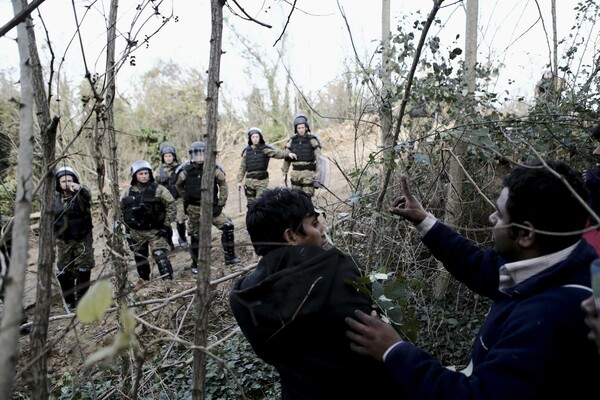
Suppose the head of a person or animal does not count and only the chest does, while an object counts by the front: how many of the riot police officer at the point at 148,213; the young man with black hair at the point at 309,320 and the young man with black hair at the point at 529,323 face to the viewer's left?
1

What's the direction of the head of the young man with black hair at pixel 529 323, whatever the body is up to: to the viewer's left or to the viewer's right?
to the viewer's left

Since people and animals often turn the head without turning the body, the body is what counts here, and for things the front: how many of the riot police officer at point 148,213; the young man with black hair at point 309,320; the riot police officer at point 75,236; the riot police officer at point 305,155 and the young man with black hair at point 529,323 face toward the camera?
3

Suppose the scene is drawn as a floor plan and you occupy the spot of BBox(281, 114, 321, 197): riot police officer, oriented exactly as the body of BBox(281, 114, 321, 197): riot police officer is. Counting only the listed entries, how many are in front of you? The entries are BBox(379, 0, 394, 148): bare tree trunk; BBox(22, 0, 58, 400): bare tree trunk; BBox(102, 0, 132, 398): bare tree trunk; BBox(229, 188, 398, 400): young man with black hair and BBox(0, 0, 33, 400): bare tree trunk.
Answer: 5

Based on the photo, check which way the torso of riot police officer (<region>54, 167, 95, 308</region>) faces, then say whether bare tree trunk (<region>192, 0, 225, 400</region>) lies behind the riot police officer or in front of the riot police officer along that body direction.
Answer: in front

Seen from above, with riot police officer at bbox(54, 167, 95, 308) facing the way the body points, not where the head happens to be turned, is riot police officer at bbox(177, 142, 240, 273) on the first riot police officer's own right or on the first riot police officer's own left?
on the first riot police officer's own left

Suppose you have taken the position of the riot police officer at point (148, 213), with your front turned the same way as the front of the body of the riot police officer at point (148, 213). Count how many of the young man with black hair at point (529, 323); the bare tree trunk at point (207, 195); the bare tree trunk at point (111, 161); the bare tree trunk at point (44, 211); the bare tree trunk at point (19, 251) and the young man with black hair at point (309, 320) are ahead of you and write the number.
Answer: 6

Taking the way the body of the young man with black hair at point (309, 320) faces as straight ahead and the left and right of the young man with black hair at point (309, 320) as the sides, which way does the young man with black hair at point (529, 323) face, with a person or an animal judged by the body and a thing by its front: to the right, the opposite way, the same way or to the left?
to the left

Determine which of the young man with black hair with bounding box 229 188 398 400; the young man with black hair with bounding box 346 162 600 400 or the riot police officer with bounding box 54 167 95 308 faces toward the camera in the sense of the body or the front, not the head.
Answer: the riot police officer

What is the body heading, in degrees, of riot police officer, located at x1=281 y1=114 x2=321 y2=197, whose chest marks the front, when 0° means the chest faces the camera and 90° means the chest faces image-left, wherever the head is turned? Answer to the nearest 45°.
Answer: approximately 0°

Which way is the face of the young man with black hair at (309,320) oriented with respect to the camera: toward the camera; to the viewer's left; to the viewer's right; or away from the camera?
to the viewer's right

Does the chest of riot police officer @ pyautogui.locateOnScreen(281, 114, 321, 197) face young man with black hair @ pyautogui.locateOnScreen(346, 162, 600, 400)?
yes

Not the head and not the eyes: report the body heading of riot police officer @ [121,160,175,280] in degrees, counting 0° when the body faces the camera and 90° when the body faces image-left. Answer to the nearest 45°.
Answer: approximately 0°

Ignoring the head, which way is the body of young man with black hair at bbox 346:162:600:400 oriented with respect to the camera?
to the viewer's left
